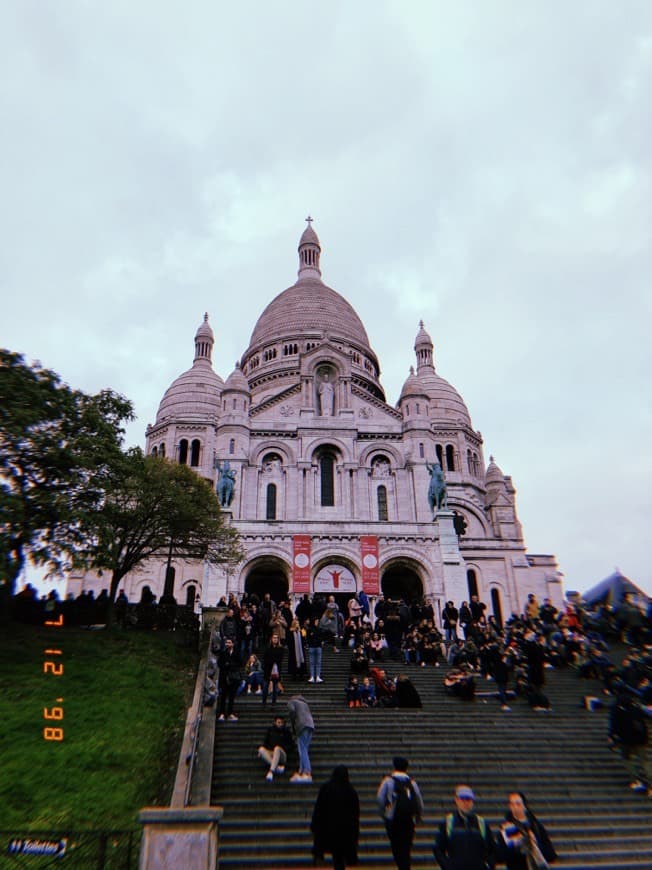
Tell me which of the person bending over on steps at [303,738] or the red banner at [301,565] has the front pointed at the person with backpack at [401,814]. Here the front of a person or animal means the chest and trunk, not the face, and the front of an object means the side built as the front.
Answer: the red banner

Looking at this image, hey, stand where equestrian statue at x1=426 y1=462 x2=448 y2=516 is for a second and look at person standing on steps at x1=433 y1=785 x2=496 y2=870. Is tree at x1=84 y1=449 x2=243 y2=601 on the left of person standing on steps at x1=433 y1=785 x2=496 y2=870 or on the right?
right

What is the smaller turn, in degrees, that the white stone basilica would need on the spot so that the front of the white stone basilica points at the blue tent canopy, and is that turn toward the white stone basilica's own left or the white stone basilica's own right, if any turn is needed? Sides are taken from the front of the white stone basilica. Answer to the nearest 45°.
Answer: approximately 45° to the white stone basilica's own left

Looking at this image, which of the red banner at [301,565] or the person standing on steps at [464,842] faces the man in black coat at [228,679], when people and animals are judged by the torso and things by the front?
the red banner

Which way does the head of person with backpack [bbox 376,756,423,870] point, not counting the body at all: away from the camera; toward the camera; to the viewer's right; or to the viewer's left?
away from the camera

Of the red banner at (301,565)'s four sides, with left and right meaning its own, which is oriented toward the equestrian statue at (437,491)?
left

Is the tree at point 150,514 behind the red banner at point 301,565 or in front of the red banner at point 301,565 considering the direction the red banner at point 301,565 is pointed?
in front

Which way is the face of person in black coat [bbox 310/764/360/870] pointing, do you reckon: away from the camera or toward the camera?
away from the camera

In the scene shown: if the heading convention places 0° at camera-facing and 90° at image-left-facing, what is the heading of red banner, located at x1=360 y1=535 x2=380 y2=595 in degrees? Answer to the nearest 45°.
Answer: approximately 0°

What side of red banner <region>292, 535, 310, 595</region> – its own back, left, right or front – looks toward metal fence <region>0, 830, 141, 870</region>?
front

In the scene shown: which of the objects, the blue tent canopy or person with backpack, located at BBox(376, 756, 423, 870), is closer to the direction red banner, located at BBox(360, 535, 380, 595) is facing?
the person with backpack
